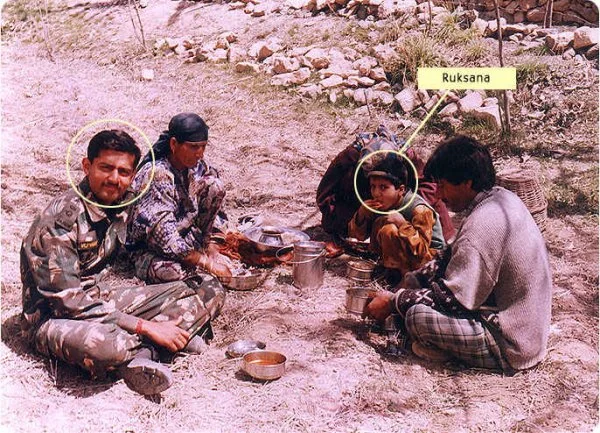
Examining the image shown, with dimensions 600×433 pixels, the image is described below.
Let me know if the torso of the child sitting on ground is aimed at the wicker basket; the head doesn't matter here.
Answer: no

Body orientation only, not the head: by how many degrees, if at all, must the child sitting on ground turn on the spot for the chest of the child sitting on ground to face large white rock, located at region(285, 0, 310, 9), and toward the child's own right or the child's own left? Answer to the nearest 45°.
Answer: approximately 135° to the child's own right

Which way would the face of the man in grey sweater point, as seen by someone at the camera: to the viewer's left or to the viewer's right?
to the viewer's left

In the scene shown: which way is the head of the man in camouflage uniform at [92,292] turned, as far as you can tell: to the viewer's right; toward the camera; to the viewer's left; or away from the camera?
toward the camera

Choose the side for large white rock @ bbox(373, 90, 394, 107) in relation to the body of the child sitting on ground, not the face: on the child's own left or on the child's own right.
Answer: on the child's own right

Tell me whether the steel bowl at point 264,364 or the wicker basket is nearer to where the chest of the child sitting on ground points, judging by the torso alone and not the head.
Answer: the steel bowl

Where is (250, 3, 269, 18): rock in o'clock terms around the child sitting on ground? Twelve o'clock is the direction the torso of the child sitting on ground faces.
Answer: The rock is roughly at 4 o'clock from the child sitting on ground.

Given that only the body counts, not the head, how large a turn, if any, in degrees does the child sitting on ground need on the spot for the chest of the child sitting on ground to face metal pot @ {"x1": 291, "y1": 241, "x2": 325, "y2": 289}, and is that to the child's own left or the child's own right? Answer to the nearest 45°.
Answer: approximately 45° to the child's own right

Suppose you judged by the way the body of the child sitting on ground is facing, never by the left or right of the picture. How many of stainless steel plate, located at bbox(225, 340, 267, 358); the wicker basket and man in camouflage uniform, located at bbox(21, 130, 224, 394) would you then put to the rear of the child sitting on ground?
1

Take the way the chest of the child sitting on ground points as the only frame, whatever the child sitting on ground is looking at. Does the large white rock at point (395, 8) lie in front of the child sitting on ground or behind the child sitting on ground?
behind

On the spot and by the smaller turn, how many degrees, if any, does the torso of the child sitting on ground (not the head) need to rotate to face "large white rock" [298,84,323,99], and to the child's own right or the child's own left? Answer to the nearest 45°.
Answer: approximately 135° to the child's own right

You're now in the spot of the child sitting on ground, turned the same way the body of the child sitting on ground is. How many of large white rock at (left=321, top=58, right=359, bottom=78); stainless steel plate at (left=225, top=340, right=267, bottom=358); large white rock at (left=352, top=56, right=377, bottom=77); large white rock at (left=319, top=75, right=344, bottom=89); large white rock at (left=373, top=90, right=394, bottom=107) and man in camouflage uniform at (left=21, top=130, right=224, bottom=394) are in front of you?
2

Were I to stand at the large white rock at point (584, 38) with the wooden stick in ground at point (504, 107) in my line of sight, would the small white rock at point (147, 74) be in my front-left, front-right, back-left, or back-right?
front-right

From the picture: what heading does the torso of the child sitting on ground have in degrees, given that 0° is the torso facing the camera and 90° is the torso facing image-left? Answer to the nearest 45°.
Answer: approximately 45°

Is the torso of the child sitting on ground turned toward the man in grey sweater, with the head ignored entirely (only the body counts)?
no

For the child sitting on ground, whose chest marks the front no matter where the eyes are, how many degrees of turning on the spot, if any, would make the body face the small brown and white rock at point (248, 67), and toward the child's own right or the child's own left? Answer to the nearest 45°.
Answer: approximately 135° to the child's own right

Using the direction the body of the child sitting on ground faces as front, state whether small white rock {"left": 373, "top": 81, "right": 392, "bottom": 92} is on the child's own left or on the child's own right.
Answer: on the child's own right

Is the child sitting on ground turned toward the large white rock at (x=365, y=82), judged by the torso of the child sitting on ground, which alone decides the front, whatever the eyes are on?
no

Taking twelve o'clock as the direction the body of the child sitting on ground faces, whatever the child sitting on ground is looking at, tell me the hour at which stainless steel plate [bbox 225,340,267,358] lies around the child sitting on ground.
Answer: The stainless steel plate is roughly at 12 o'clock from the child sitting on ground.

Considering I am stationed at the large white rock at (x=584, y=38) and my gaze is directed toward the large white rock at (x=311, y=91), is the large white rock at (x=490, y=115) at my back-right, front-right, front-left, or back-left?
front-left
